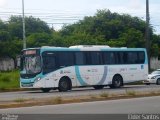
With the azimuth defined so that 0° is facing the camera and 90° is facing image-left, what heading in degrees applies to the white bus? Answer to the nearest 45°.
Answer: approximately 45°
